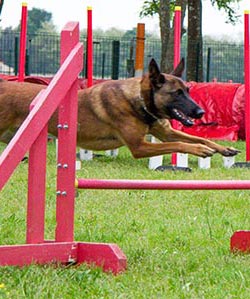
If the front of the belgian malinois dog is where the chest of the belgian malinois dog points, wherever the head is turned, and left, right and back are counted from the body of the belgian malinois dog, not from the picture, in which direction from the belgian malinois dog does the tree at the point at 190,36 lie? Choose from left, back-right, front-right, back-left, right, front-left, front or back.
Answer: left

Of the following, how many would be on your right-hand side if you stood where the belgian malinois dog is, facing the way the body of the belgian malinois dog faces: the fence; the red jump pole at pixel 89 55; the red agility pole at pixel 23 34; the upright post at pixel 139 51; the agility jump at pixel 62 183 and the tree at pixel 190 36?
1

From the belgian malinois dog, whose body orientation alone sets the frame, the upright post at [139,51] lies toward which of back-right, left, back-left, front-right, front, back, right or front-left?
left

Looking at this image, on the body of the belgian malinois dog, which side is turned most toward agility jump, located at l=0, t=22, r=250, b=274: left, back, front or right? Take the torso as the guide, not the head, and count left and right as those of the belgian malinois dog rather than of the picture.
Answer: right

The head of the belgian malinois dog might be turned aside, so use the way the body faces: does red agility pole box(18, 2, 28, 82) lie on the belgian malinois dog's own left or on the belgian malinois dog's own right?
on the belgian malinois dog's own left

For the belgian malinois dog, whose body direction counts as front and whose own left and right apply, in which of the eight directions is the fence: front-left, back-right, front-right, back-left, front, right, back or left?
left

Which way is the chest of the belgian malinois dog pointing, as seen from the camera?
to the viewer's right

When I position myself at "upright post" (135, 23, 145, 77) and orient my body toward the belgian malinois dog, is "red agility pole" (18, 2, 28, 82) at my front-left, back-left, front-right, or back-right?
front-right

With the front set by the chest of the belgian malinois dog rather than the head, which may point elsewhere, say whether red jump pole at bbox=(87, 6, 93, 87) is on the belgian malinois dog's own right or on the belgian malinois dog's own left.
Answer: on the belgian malinois dog's own left

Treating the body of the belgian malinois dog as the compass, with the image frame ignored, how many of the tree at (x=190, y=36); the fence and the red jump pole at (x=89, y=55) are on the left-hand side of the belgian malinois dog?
3
